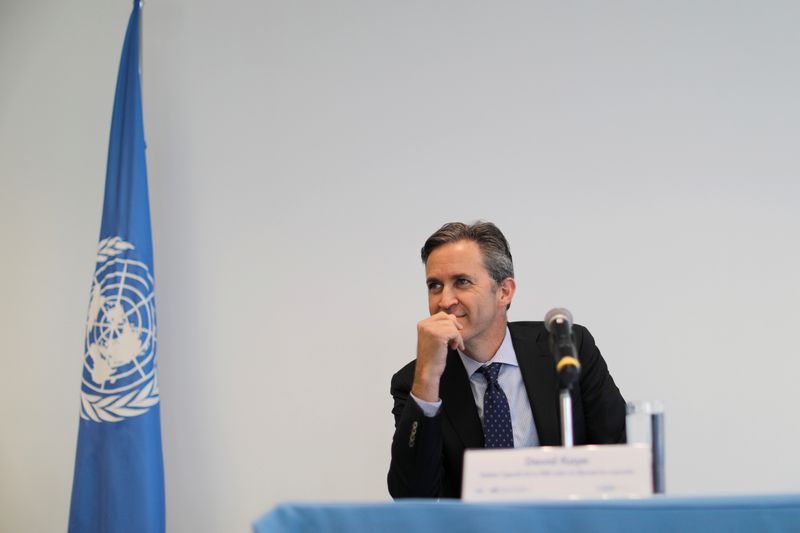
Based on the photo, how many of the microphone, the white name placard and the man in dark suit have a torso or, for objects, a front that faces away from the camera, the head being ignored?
1

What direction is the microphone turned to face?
away from the camera

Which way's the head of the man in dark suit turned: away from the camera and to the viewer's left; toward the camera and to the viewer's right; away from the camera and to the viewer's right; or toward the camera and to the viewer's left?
toward the camera and to the viewer's left

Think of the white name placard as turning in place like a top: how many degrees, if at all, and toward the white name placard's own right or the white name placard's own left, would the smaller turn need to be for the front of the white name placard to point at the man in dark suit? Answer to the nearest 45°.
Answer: approximately 180°

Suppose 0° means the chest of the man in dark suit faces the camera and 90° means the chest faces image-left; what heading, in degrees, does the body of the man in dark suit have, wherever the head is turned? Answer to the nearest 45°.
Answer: approximately 45°

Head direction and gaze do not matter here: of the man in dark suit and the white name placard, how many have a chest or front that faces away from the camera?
0

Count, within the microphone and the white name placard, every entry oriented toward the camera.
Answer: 1

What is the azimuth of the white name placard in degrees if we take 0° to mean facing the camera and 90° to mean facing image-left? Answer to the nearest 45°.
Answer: approximately 0°

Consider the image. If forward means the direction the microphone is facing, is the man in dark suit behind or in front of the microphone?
in front
